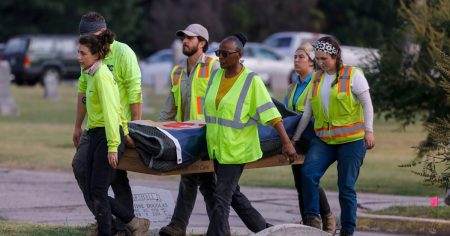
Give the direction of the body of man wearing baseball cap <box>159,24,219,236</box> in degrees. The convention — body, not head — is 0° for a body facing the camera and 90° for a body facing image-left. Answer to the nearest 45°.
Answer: approximately 45°

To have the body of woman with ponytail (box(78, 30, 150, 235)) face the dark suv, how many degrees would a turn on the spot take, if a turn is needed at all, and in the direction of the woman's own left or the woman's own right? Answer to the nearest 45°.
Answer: approximately 90° to the woman's own right

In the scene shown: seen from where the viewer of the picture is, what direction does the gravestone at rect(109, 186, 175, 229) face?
facing the viewer

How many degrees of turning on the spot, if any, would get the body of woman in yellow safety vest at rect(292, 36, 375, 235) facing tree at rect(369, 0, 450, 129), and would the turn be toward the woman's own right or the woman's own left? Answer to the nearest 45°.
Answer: approximately 135° to the woman's own right

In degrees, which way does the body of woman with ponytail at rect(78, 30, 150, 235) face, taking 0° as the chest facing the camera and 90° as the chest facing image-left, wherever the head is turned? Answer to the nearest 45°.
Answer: approximately 90°

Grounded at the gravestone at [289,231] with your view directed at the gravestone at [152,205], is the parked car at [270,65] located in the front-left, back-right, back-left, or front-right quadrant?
front-right

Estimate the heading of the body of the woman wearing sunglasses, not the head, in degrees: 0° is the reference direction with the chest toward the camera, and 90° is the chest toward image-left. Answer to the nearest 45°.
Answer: approximately 45°

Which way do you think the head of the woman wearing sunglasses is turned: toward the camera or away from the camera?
toward the camera

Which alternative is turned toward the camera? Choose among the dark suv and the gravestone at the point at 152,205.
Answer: the gravestone

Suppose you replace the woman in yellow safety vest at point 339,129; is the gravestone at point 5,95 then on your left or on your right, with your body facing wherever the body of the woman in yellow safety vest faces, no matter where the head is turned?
on your right

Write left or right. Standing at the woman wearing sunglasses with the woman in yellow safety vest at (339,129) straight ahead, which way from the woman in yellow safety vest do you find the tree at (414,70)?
left

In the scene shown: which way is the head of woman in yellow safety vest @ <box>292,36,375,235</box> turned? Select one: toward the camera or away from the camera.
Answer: toward the camera

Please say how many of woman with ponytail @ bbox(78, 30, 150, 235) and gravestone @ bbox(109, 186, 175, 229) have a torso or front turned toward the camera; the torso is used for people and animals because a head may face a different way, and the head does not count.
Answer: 1

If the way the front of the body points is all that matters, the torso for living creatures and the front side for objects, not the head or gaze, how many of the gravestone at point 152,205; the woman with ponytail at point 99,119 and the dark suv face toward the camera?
1
